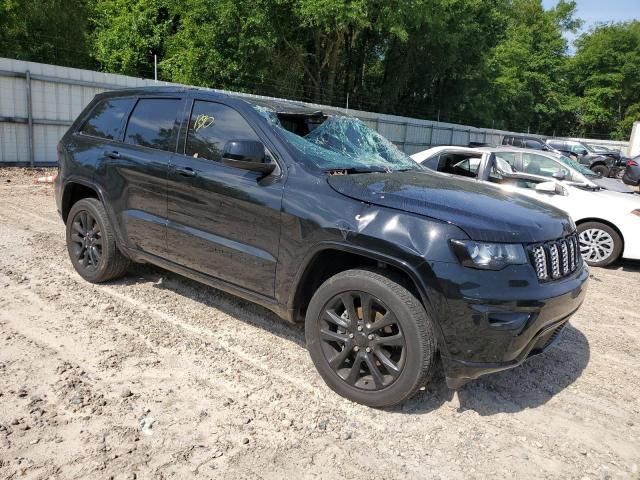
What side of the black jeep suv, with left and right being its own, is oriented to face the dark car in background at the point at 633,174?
left

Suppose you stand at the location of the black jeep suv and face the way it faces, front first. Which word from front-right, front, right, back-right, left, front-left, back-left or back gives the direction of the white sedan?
left

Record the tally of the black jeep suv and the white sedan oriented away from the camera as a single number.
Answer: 0

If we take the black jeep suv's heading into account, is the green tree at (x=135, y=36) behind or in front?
behind

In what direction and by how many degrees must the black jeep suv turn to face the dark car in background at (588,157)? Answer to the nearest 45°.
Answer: approximately 90° to its left

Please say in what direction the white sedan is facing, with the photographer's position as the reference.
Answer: facing the viewer and to the right of the viewer

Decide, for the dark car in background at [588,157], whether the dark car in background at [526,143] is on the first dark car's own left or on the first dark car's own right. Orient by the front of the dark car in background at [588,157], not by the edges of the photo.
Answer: on the first dark car's own right

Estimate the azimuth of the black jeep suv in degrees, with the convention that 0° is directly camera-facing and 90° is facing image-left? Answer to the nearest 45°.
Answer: approximately 315°

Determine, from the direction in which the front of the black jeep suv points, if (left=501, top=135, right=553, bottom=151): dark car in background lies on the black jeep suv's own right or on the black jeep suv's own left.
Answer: on the black jeep suv's own left

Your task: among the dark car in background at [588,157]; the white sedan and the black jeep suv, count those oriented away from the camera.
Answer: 0
